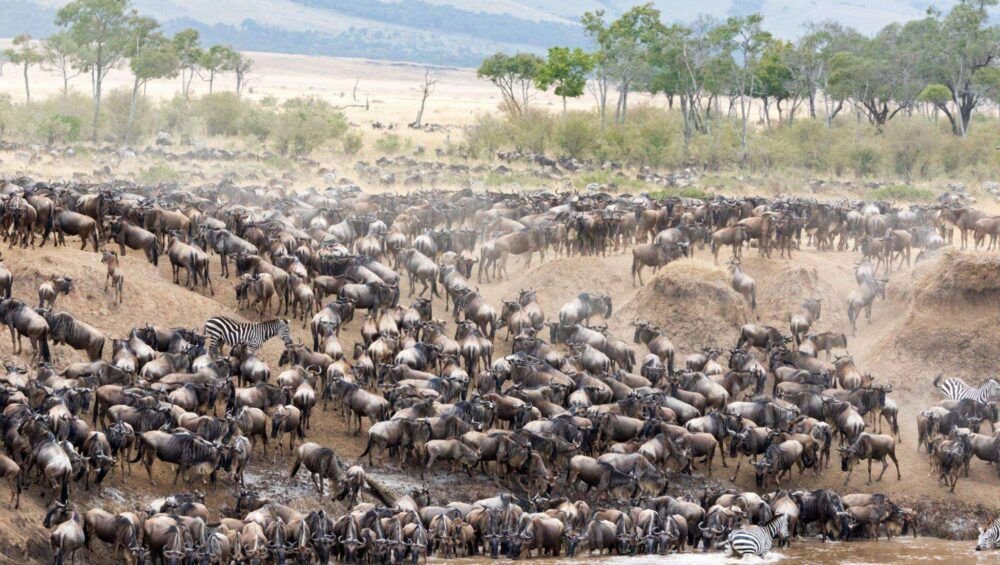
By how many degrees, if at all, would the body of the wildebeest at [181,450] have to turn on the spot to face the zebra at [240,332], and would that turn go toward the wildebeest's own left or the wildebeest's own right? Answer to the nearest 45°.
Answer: approximately 90° to the wildebeest's own left

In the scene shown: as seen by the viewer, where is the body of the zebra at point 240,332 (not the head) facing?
to the viewer's right

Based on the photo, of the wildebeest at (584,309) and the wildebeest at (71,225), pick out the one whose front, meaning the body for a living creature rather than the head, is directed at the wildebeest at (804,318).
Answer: the wildebeest at (584,309)

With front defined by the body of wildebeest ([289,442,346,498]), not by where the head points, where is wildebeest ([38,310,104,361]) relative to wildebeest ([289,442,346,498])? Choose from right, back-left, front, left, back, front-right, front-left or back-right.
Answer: back

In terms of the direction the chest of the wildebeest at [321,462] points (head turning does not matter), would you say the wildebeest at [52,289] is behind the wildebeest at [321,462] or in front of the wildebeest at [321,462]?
behind

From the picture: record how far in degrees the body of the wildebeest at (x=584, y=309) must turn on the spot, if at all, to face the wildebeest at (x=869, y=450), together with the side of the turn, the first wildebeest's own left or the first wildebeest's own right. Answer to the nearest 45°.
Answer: approximately 45° to the first wildebeest's own right

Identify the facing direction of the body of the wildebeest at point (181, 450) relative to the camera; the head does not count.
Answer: to the viewer's right

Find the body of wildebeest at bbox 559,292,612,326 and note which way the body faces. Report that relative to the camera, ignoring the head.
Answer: to the viewer's right
